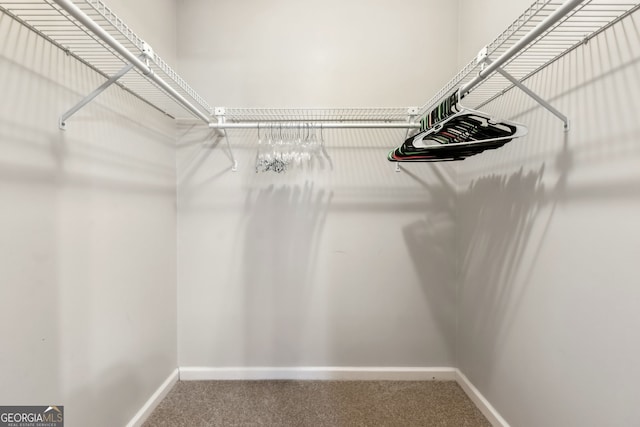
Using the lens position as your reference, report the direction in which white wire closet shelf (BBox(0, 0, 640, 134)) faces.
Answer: facing the viewer
